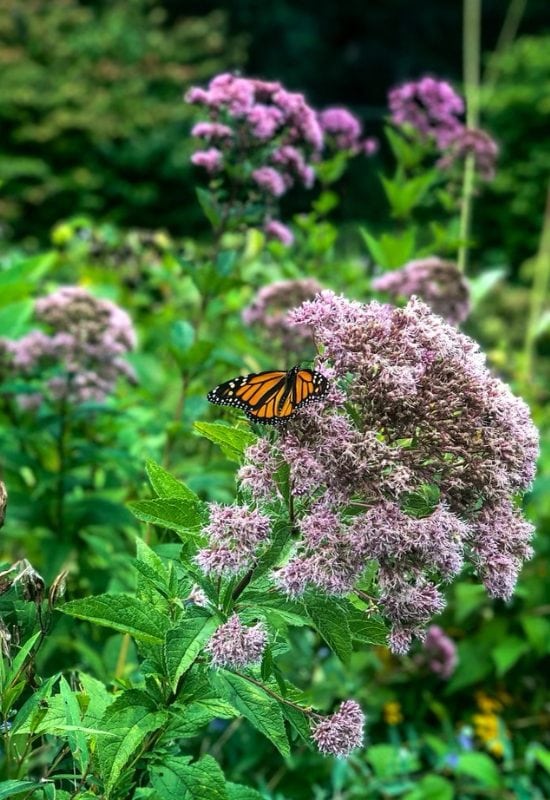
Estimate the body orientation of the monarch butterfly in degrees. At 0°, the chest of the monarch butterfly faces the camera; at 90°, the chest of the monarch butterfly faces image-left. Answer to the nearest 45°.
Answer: approximately 225°
